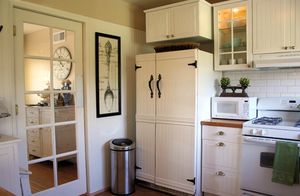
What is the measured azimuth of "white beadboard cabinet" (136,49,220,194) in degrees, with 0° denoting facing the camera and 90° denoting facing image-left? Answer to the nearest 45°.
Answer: approximately 45°

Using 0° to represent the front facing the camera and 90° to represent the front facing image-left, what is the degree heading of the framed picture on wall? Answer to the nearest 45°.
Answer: approximately 315°

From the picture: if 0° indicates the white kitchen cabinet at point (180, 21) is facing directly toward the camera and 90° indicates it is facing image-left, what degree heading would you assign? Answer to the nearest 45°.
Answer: approximately 45°

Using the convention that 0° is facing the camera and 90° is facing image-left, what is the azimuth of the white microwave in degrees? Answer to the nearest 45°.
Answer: approximately 45°

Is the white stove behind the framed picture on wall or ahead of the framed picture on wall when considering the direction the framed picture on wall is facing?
ahead

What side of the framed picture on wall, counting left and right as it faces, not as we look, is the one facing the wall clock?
back

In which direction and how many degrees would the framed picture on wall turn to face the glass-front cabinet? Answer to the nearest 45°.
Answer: approximately 45° to its left
